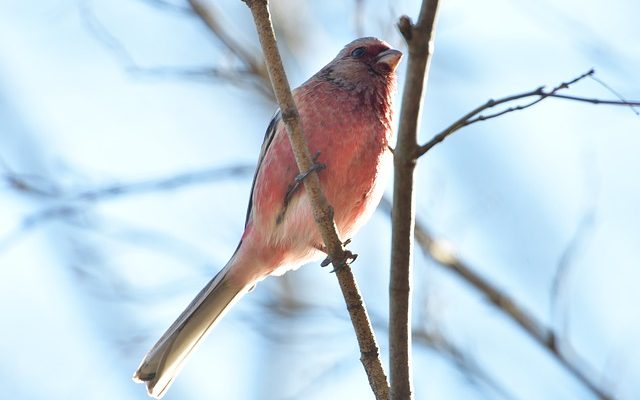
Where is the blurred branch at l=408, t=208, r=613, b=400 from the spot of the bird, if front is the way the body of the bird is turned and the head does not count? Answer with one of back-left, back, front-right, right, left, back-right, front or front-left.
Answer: left

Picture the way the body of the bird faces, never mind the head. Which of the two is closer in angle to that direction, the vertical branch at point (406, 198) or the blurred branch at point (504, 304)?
the vertical branch

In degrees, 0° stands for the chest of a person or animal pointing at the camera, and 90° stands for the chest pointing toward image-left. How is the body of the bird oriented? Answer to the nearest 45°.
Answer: approximately 315°
